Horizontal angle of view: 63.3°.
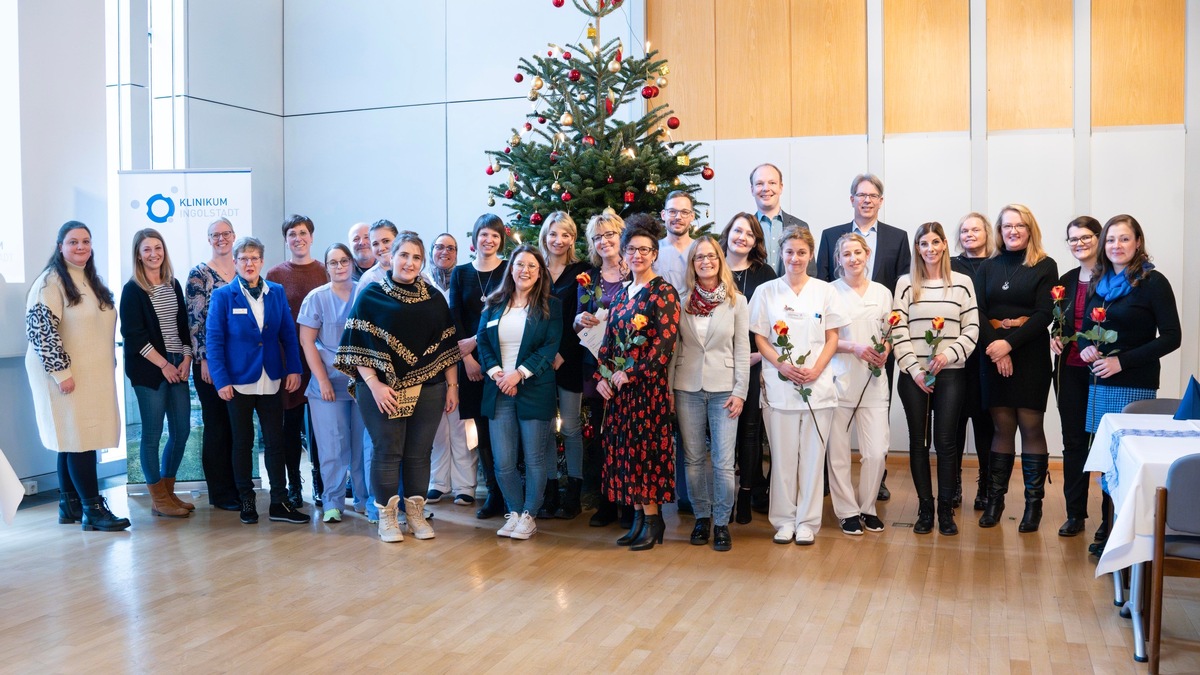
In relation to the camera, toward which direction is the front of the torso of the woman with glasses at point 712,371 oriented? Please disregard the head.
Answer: toward the camera

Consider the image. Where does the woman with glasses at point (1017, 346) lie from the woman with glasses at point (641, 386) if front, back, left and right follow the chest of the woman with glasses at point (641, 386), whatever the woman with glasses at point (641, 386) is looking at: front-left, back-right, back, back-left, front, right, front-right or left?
back-left

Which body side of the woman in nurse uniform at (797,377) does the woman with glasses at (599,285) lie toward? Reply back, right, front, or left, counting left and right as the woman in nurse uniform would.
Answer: right

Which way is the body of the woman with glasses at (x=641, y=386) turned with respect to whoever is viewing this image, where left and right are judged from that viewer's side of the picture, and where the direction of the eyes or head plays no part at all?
facing the viewer and to the left of the viewer

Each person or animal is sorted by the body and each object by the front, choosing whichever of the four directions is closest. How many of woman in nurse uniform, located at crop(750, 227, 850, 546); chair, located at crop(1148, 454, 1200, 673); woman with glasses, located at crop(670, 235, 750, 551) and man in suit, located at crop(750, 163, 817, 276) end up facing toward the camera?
3

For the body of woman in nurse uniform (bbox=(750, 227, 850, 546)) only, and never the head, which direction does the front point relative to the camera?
toward the camera

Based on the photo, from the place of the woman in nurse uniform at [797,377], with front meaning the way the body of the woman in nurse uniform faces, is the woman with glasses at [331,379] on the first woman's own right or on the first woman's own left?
on the first woman's own right

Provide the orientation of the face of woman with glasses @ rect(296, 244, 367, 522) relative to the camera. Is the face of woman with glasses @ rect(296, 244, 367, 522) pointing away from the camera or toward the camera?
toward the camera

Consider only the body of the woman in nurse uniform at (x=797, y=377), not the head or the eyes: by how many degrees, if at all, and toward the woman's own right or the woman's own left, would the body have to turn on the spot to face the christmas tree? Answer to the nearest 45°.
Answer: approximately 135° to the woman's own right
